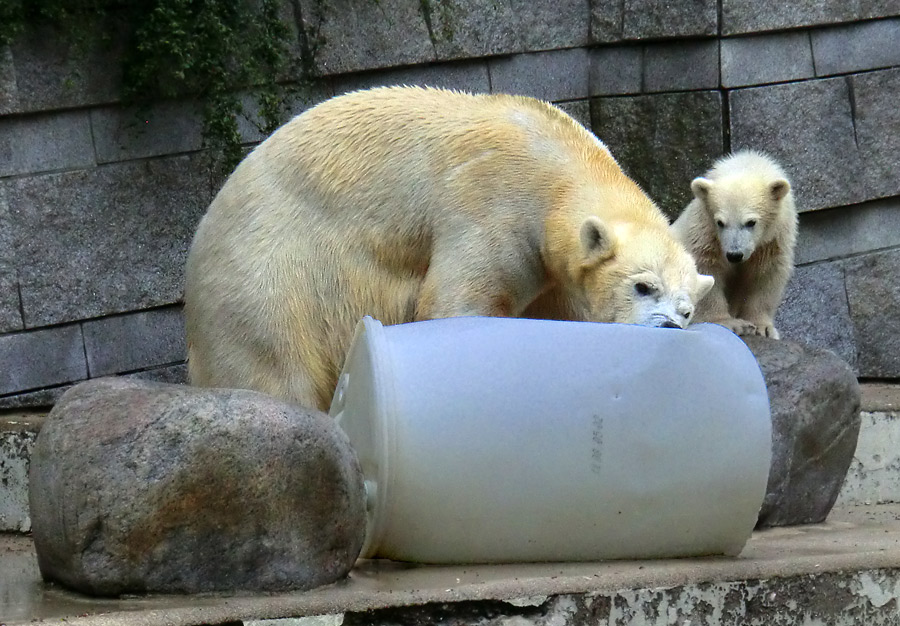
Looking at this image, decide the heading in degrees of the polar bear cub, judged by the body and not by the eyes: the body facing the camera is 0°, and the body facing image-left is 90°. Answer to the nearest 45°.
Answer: approximately 0°

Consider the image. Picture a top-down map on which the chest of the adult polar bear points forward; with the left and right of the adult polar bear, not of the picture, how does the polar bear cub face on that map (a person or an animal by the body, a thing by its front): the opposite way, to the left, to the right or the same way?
to the right

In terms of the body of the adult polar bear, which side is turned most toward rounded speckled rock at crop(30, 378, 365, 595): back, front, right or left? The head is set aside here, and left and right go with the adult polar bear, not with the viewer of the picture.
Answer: right

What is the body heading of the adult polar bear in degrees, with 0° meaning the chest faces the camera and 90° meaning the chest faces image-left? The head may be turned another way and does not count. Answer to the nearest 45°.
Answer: approximately 270°

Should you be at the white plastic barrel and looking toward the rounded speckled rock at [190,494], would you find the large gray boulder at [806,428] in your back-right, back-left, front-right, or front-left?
back-right

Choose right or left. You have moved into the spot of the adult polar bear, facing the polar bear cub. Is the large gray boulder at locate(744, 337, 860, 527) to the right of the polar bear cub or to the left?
right

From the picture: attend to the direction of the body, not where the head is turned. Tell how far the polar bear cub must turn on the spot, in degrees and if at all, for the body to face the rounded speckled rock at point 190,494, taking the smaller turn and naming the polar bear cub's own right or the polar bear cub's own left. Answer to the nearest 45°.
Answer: approximately 45° to the polar bear cub's own right

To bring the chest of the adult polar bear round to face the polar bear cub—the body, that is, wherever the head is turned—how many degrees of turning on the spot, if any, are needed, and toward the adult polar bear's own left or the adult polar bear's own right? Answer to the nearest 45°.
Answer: approximately 45° to the adult polar bear's own left

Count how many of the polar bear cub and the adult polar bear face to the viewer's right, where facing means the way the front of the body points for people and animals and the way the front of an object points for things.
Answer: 1

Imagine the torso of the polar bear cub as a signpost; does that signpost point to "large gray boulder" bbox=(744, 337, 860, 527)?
yes

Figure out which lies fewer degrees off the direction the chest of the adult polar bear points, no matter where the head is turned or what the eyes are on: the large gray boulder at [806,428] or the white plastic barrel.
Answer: the large gray boulder

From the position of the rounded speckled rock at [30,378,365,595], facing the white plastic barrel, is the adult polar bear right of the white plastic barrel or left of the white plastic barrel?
left
